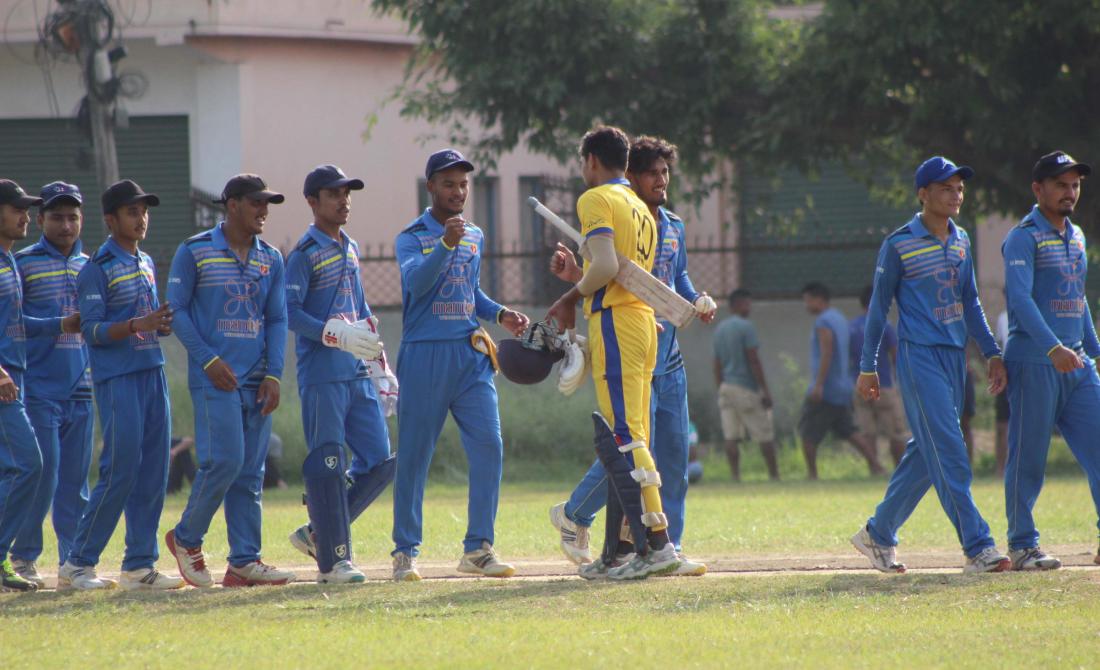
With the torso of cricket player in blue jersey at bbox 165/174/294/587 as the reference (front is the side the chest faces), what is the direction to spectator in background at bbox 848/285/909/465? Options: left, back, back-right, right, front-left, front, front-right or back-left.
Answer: left

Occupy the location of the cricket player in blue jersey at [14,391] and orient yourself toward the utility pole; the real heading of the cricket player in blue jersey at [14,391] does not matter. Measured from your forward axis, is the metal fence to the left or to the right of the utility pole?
right

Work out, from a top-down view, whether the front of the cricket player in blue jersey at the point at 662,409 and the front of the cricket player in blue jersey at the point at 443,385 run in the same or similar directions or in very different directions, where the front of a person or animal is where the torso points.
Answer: same or similar directions

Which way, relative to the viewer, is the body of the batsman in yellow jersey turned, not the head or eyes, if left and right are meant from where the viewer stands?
facing away from the viewer and to the left of the viewer

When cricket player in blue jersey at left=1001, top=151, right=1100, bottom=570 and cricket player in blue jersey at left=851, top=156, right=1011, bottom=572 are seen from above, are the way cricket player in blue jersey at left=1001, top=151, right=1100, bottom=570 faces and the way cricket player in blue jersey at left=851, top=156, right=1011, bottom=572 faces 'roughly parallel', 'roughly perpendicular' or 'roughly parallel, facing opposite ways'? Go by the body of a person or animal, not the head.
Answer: roughly parallel

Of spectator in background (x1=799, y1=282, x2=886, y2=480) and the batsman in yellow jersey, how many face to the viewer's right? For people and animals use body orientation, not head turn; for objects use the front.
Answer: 0

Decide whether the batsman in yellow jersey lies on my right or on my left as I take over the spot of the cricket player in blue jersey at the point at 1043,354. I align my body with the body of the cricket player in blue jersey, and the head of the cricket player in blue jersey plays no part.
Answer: on my right

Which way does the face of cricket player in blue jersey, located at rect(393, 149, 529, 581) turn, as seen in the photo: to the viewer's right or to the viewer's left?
to the viewer's right

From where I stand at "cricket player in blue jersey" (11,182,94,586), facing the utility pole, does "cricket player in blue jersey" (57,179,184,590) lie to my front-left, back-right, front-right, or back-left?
back-right

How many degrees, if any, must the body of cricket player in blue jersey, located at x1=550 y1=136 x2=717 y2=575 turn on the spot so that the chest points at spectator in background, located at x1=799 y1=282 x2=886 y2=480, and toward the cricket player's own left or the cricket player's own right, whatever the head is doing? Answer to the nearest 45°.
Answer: approximately 135° to the cricket player's own left

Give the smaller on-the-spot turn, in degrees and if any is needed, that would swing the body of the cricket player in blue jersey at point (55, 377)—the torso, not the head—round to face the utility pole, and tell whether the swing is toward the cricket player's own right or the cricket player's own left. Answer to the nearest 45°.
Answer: approximately 135° to the cricket player's own left

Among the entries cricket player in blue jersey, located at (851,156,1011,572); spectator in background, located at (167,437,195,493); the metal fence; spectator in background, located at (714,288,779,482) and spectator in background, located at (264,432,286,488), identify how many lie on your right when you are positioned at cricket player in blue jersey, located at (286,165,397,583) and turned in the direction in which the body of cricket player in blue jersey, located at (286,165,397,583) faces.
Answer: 0

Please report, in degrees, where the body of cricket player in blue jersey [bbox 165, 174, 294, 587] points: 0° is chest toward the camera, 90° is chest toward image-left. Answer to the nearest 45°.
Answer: approximately 315°

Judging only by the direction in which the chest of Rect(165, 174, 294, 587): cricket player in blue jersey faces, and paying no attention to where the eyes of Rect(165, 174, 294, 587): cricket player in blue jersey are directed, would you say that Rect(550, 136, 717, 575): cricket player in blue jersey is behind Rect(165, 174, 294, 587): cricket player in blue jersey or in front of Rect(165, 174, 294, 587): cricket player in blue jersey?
in front

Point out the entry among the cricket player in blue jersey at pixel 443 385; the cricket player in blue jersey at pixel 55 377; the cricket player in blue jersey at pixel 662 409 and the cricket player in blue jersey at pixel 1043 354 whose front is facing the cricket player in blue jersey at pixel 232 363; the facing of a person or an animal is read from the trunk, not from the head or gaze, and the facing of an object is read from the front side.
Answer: the cricket player in blue jersey at pixel 55 377
